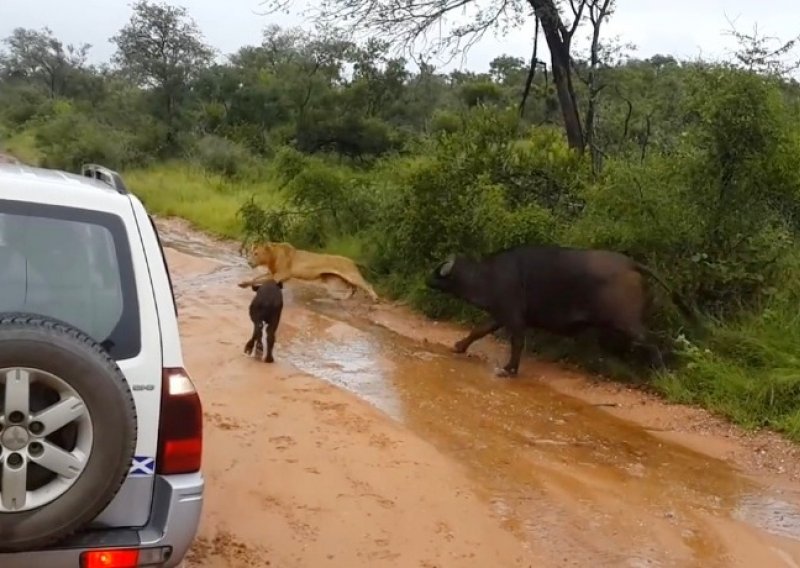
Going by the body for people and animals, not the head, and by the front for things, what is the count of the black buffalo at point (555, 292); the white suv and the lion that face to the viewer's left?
2

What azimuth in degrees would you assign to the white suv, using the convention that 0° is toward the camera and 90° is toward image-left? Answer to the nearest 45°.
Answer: approximately 180°

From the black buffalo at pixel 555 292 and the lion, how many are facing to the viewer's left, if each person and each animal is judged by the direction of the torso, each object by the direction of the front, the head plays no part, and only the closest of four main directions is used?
2

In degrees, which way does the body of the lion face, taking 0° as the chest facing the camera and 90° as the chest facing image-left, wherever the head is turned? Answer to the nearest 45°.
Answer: approximately 90°

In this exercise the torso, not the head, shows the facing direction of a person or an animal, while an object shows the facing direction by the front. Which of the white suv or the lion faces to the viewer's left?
the lion

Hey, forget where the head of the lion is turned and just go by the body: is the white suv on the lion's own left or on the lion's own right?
on the lion's own left

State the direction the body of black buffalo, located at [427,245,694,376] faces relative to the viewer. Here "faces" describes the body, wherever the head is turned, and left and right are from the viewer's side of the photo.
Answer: facing to the left of the viewer

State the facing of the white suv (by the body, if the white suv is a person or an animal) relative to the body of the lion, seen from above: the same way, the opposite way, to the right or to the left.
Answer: to the right
